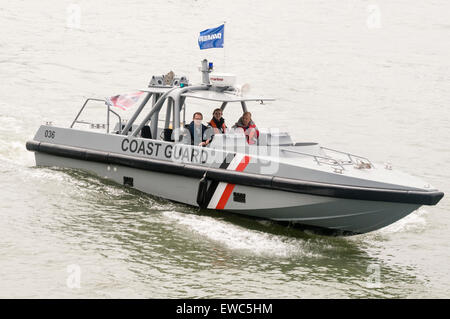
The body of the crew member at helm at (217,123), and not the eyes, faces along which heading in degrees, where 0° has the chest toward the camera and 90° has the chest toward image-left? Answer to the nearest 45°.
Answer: approximately 315°

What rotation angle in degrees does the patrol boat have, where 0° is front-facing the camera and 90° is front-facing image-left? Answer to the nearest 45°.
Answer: approximately 315°
